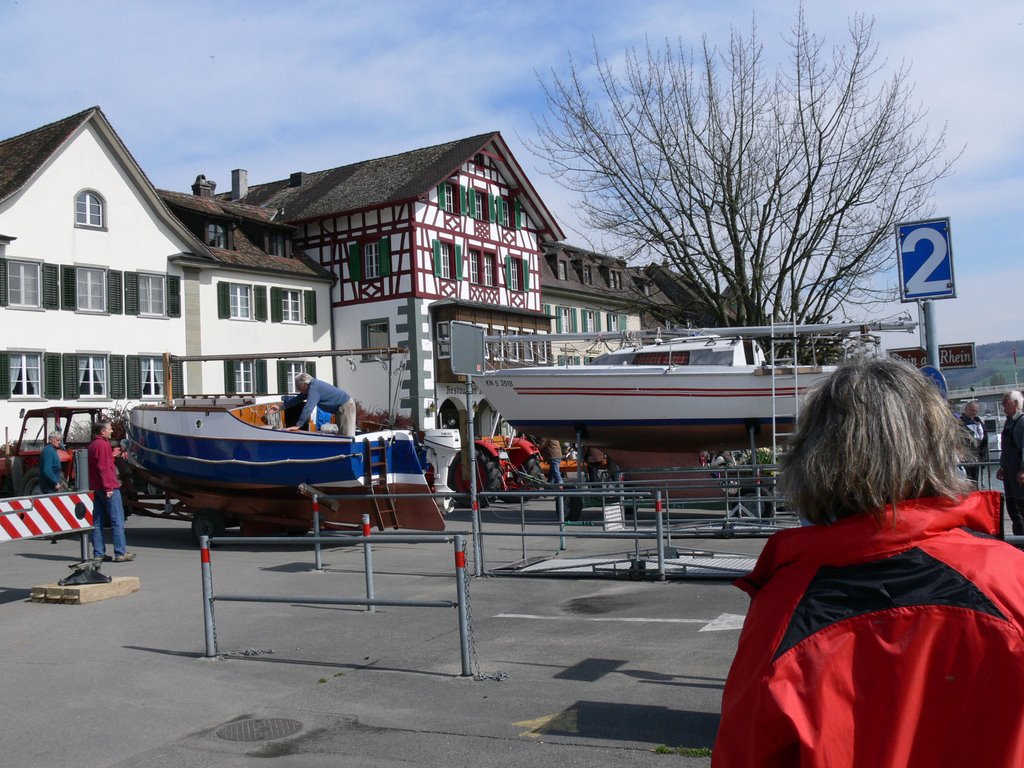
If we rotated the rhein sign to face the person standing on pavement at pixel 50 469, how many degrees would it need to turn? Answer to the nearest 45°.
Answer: approximately 90° to its right

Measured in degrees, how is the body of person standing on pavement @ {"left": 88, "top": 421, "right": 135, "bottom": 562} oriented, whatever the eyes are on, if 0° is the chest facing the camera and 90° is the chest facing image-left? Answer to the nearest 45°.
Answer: approximately 270°

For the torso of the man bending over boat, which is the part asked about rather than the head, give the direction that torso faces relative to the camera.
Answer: to the viewer's left

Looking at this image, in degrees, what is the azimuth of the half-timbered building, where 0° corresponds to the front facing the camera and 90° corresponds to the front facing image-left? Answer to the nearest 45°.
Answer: approximately 315°

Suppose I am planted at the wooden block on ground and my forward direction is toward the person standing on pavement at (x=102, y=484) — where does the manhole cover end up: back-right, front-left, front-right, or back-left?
back-right

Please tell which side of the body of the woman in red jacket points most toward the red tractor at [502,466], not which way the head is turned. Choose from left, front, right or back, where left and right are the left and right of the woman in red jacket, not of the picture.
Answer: front

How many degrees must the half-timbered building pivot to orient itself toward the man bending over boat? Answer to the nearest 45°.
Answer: approximately 45° to its right

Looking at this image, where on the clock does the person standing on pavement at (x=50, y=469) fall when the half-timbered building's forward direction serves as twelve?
The person standing on pavement is roughly at 2 o'clock from the half-timbered building.

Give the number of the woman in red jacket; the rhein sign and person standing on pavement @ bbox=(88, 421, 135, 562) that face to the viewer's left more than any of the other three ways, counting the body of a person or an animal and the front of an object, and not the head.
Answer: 0

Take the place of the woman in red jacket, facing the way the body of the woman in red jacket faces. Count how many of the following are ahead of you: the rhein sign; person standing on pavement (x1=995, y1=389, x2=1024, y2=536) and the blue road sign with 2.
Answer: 3

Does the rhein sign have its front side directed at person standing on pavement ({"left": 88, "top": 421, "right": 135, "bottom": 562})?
no

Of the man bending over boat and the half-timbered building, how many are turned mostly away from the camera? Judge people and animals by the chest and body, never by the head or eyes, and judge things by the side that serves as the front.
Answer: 0

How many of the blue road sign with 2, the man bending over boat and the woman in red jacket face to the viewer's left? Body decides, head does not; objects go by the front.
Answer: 1

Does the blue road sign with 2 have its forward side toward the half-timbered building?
no

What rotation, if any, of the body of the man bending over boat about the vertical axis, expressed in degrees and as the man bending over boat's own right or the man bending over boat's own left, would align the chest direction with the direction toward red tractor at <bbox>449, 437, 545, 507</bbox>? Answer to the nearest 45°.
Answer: approximately 135° to the man bending over boat's own right

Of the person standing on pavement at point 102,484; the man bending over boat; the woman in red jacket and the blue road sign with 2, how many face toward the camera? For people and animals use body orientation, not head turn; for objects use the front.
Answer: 1

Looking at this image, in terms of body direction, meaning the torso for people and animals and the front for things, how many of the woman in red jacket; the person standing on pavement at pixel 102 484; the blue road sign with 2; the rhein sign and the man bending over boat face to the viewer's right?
1

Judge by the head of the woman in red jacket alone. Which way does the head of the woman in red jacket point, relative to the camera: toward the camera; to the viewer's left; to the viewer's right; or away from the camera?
away from the camera

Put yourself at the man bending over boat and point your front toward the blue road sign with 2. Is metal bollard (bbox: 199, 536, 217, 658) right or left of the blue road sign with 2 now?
right

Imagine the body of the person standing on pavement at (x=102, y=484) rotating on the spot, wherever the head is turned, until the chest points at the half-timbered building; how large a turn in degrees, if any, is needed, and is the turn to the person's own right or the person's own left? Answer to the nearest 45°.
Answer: approximately 45° to the person's own left

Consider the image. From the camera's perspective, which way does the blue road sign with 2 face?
toward the camera
